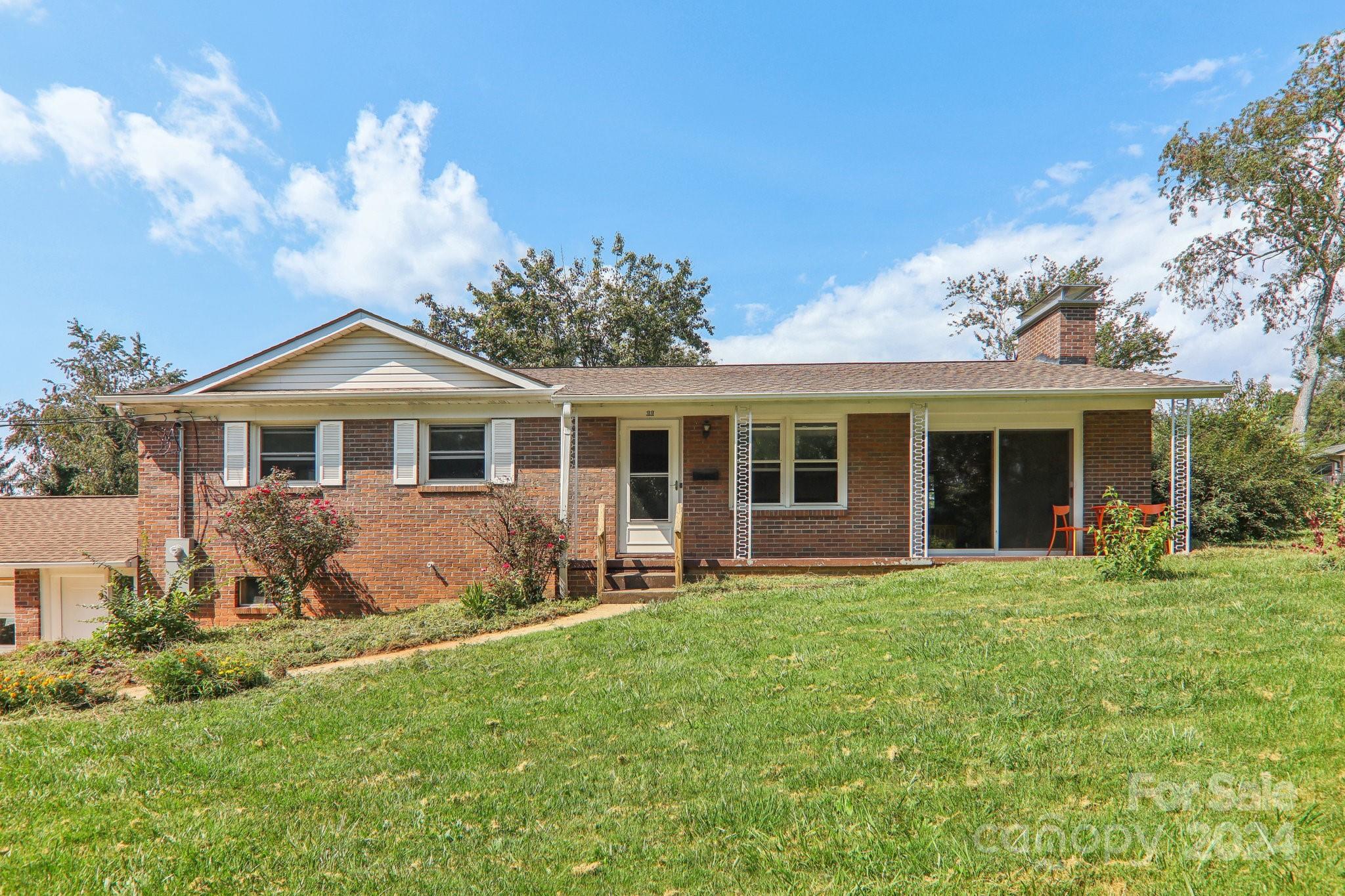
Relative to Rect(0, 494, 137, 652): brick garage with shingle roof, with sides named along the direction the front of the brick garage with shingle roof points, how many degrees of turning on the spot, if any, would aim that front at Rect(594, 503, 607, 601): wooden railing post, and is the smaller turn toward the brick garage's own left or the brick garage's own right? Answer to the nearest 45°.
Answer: approximately 45° to the brick garage's own left

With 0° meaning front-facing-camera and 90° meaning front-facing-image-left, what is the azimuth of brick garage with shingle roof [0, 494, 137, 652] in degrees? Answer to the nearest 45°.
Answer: approximately 0°

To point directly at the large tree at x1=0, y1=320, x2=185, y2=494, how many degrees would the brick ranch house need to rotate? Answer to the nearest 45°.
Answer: approximately 135° to its right

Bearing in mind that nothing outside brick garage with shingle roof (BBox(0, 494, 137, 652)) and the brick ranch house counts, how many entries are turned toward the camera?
2

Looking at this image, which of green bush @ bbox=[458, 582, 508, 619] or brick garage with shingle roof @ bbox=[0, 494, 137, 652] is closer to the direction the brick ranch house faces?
the green bush

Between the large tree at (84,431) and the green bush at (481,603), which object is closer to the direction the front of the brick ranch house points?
the green bush

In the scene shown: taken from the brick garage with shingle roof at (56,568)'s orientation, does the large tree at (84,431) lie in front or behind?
behind
